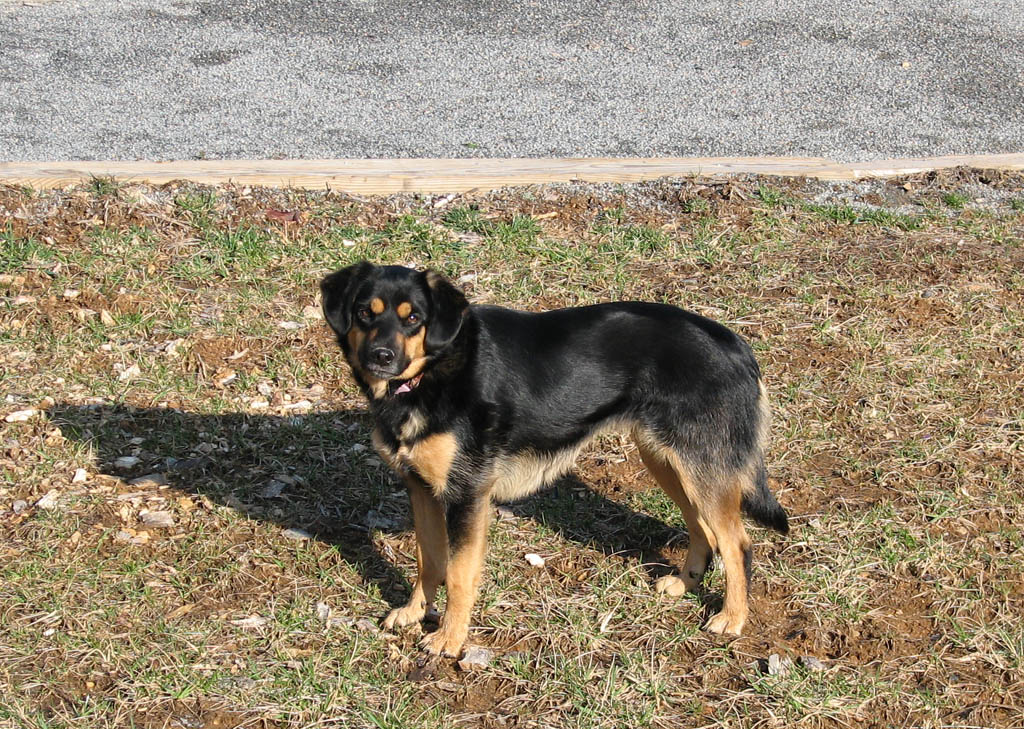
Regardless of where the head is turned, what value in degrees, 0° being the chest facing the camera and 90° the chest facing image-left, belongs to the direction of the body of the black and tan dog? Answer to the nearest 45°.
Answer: approximately 45°

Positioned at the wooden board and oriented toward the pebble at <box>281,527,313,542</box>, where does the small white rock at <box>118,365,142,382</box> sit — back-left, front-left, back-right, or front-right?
front-right

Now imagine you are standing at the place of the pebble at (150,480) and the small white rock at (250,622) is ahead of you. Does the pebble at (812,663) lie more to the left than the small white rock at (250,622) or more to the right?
left

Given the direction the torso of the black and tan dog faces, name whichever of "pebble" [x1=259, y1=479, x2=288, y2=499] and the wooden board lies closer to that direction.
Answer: the pebble
